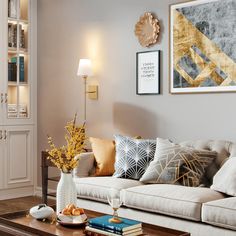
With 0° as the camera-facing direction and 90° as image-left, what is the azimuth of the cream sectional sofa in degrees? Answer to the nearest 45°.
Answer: approximately 45°

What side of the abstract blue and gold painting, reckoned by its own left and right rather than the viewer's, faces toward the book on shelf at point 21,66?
right

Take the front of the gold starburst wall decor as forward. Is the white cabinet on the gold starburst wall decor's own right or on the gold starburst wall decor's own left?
on the gold starburst wall decor's own right

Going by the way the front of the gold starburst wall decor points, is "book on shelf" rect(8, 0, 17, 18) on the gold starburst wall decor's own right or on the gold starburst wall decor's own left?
on the gold starburst wall decor's own right

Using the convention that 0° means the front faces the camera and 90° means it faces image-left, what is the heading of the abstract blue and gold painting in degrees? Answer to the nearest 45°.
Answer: approximately 45°
